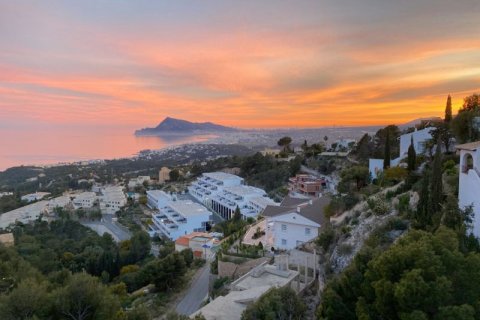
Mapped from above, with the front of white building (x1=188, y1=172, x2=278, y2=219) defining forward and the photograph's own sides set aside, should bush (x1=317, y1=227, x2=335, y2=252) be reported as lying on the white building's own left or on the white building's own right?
on the white building's own left
